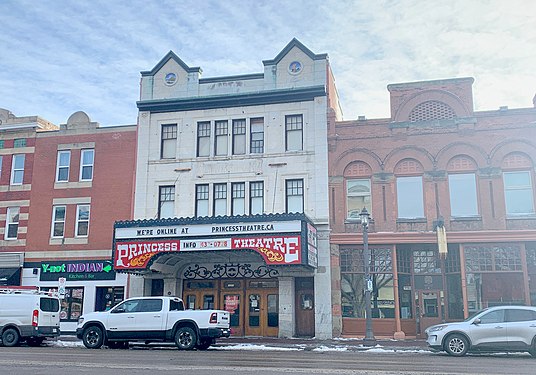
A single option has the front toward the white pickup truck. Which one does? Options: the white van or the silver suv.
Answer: the silver suv

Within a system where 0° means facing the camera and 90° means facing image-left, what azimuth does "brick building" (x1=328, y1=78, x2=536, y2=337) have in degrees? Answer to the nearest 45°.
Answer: approximately 0°

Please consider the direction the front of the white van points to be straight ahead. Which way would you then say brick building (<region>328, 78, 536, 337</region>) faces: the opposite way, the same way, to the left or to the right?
to the left

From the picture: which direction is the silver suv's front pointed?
to the viewer's left

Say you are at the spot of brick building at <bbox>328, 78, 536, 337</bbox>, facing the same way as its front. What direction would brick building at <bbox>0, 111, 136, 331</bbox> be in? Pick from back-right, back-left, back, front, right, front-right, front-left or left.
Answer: right

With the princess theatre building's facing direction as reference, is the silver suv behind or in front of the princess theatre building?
in front

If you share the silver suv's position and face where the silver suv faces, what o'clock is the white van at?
The white van is roughly at 12 o'clock from the silver suv.

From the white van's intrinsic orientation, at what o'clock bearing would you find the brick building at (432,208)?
The brick building is roughly at 5 o'clock from the white van.

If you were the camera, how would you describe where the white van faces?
facing away from the viewer and to the left of the viewer

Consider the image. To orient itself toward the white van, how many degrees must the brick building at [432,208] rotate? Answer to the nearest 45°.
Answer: approximately 45° to its right

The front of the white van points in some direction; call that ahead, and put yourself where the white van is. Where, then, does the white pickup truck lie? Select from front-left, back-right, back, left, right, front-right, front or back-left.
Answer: back

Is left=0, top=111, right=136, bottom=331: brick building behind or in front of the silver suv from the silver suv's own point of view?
in front
